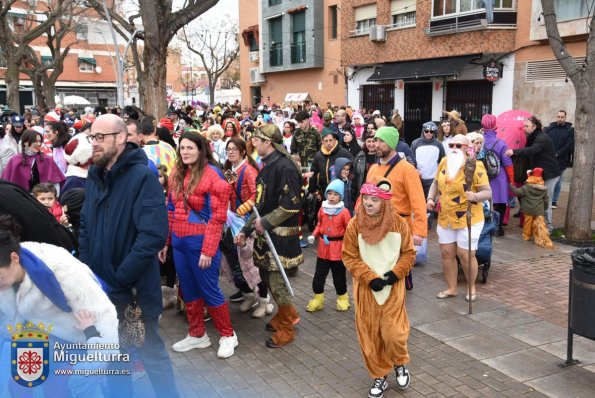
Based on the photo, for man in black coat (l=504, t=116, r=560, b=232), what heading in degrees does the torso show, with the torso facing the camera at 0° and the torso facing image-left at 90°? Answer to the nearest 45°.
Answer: approximately 90°

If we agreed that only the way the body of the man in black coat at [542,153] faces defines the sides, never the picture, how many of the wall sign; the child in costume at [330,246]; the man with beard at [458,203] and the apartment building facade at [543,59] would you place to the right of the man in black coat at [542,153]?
2

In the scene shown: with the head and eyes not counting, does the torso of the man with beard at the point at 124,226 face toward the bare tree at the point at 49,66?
no

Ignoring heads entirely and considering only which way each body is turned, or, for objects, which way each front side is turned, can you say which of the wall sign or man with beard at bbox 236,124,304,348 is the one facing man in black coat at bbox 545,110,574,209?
the wall sign

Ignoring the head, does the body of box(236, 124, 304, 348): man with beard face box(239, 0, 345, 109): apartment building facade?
no

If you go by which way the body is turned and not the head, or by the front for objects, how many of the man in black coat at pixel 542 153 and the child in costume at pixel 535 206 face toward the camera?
0

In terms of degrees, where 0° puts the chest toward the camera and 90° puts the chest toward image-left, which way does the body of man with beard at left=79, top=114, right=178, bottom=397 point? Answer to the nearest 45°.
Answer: approximately 45°

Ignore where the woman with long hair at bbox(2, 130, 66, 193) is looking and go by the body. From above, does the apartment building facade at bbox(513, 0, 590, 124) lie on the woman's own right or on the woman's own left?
on the woman's own left

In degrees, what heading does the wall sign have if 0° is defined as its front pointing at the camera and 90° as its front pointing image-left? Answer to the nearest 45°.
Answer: approximately 0°

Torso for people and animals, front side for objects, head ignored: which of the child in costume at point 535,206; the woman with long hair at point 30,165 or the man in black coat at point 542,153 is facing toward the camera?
the woman with long hair

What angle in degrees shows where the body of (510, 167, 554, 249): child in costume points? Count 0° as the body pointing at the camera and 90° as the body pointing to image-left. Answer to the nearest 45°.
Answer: approximately 135°

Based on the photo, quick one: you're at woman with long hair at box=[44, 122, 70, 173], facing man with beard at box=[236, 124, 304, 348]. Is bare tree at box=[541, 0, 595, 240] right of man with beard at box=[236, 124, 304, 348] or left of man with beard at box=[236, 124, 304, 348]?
left

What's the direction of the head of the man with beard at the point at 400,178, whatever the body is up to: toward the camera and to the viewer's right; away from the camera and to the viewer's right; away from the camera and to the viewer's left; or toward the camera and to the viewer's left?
toward the camera and to the viewer's left

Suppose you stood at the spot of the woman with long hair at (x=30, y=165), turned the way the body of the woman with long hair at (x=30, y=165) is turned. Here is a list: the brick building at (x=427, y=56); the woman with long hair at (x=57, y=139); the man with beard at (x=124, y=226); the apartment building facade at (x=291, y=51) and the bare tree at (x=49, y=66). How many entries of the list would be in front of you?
1
